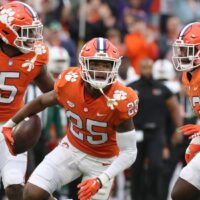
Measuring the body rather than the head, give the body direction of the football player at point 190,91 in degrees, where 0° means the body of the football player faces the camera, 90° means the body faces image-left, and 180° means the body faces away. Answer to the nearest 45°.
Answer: approximately 45°

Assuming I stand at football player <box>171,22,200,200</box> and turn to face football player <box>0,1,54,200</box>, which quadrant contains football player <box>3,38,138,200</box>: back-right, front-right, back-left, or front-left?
front-left

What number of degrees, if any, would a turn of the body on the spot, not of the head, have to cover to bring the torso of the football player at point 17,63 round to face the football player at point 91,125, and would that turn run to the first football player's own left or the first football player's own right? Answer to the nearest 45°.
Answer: approximately 45° to the first football player's own left

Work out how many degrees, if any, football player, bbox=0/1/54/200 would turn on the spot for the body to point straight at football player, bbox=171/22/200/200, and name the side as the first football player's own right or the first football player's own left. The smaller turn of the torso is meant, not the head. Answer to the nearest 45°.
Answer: approximately 45° to the first football player's own left

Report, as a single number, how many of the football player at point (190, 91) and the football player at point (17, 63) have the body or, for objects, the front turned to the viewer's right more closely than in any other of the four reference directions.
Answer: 0

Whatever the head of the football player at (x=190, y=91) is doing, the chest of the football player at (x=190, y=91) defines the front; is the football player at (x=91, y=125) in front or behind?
in front

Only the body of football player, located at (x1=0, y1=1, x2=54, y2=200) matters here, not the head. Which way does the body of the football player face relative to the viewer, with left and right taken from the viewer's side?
facing the viewer

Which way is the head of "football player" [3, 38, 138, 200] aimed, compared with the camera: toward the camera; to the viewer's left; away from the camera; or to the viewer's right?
toward the camera
